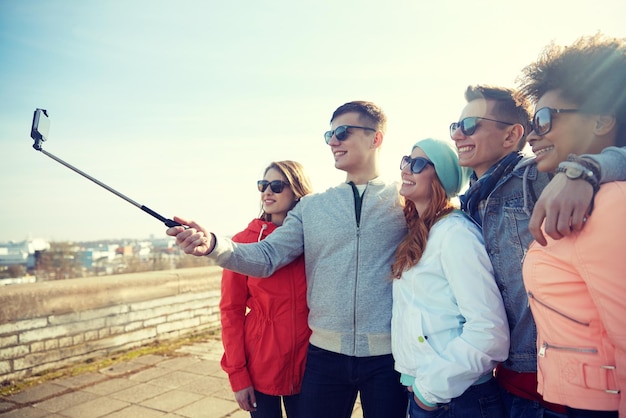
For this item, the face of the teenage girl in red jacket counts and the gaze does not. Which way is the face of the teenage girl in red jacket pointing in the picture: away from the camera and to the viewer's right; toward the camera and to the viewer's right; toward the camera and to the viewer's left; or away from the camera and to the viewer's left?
toward the camera and to the viewer's left

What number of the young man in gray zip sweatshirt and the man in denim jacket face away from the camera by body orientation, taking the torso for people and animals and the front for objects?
0

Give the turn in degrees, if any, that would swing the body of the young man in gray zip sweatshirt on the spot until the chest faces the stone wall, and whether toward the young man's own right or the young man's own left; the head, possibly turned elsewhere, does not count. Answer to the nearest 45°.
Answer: approximately 135° to the young man's own right

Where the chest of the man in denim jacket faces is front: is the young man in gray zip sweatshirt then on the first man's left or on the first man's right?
on the first man's right

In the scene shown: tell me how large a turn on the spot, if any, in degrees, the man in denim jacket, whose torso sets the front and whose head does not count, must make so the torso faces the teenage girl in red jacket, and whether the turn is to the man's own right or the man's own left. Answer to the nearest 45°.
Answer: approximately 45° to the man's own right

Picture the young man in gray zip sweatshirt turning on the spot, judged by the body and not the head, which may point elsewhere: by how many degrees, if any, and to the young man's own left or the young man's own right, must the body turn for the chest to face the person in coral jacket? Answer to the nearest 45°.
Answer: approximately 45° to the young man's own left

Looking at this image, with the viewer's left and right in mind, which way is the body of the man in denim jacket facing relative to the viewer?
facing the viewer and to the left of the viewer

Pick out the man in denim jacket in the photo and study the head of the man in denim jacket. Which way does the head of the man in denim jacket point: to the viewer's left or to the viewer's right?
to the viewer's left

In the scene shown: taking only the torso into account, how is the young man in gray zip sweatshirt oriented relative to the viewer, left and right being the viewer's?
facing the viewer
